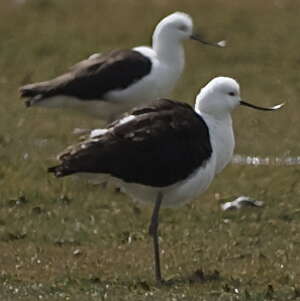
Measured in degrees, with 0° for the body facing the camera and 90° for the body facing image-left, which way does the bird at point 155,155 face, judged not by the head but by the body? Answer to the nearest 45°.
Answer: approximately 270°

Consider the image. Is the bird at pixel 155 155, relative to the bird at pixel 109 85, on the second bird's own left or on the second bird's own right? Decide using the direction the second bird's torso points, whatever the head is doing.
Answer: on the second bird's own right

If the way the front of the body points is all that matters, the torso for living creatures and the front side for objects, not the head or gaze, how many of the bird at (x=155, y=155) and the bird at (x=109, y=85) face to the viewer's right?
2

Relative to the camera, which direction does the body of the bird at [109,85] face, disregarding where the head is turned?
to the viewer's right

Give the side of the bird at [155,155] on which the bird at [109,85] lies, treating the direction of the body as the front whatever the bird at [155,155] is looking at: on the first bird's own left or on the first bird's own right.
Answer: on the first bird's own left
